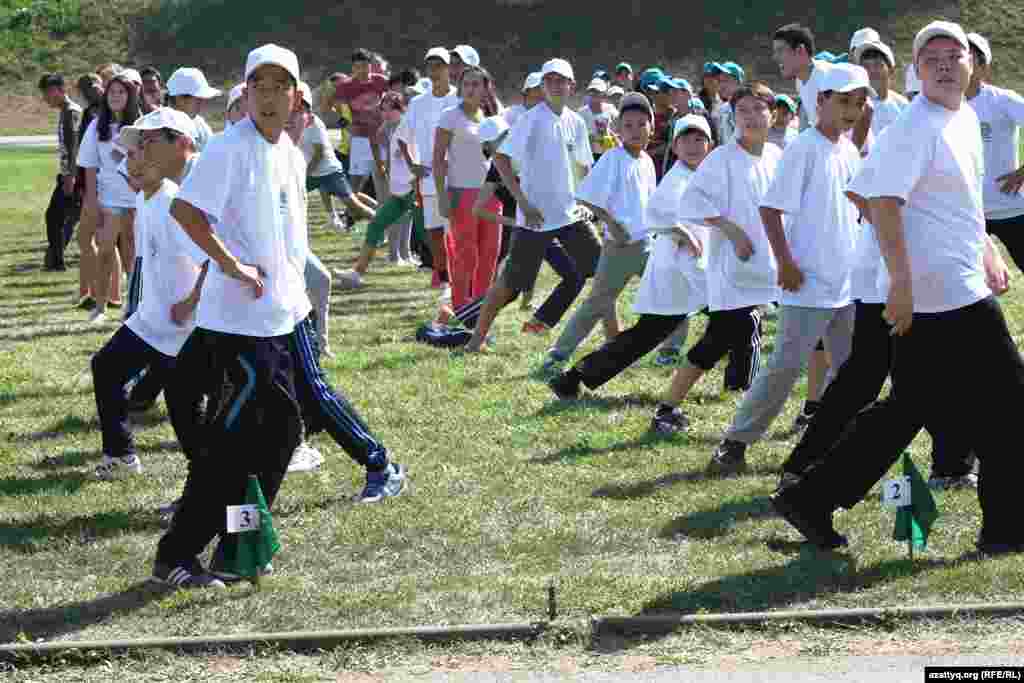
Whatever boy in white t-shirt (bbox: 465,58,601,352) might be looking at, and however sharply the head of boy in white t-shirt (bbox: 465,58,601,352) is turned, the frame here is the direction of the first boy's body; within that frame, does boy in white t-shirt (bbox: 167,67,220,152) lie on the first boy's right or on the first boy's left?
on the first boy's right

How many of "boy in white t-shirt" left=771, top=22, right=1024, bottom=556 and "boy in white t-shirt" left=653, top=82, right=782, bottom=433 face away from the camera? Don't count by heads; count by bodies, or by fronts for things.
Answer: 0

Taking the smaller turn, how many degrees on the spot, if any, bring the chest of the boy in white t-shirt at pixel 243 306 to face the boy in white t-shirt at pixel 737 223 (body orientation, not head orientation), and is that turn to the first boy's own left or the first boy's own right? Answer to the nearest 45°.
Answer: approximately 90° to the first boy's own left
